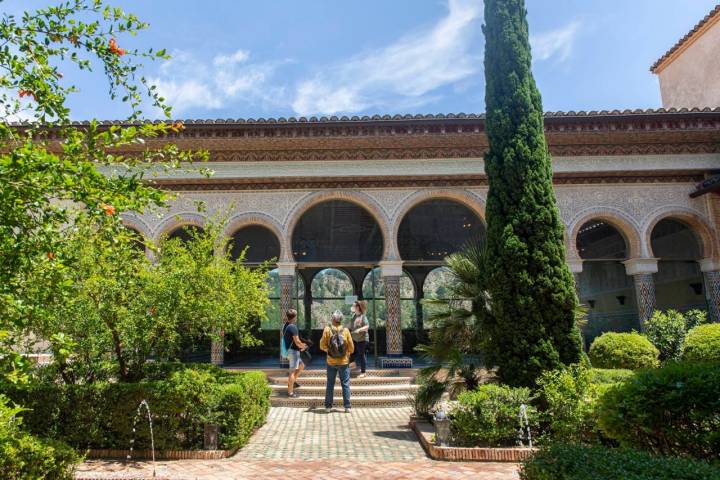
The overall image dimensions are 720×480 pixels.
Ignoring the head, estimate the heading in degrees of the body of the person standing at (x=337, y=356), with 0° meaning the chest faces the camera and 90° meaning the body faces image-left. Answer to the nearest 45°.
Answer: approximately 180°

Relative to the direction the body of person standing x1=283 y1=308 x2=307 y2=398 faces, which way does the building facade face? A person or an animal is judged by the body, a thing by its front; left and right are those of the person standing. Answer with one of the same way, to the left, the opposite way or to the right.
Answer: to the right

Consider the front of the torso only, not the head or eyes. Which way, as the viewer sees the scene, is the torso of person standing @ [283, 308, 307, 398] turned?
to the viewer's right

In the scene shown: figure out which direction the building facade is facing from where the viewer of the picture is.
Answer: facing the viewer

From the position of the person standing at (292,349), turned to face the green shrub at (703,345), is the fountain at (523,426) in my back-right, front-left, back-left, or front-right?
front-right

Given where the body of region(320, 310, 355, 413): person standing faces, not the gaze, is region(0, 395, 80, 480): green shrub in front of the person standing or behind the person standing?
behind

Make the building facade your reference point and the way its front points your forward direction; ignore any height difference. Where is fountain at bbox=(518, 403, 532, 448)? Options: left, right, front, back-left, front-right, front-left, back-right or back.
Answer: front

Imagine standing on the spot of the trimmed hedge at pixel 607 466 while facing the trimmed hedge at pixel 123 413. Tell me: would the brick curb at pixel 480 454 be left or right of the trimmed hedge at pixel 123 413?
right

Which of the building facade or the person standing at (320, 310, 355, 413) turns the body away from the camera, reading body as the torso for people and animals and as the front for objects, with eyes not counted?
the person standing

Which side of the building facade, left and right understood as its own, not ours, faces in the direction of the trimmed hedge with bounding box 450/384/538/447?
front

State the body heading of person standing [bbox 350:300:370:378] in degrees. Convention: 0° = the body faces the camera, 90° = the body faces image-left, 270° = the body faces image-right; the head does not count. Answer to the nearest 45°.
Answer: approximately 90°

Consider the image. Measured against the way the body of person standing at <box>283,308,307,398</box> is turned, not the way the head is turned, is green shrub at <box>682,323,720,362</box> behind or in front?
in front

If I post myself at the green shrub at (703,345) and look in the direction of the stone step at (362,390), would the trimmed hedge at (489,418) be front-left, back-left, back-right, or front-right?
front-left

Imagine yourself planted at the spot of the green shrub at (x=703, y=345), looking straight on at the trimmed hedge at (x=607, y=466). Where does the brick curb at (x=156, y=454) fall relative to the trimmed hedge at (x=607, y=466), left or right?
right

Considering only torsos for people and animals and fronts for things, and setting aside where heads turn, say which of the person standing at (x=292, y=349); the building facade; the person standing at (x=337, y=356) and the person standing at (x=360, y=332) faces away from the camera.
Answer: the person standing at (x=337, y=356)

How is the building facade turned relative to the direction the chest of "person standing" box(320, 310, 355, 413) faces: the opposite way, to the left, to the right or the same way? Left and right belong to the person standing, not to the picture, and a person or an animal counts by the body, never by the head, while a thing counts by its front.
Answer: the opposite way
